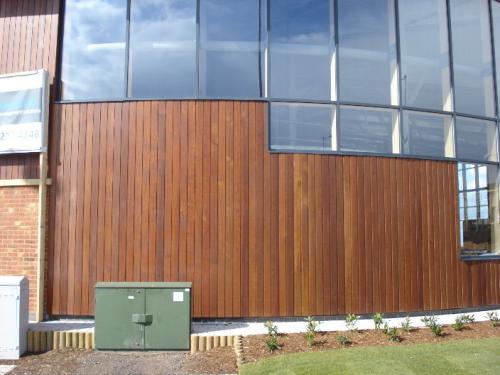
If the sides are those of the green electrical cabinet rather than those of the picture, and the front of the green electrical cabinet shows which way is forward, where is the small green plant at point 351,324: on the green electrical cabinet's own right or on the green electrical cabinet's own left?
on the green electrical cabinet's own left

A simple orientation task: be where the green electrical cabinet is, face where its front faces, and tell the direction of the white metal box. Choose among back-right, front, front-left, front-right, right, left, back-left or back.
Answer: right

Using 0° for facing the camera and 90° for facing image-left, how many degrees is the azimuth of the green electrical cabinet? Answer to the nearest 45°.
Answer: approximately 0°

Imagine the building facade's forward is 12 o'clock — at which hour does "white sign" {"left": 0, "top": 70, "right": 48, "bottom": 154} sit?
The white sign is roughly at 3 o'clock from the building facade.

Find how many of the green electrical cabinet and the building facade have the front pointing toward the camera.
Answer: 2

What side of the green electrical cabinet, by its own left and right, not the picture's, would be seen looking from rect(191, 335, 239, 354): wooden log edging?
left

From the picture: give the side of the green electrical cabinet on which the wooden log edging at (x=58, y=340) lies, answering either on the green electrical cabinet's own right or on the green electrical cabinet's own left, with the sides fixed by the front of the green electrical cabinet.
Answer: on the green electrical cabinet's own right

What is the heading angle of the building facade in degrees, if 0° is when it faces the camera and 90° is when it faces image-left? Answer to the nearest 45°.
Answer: approximately 0°

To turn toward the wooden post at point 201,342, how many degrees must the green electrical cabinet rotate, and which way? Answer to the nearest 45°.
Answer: approximately 90° to its left

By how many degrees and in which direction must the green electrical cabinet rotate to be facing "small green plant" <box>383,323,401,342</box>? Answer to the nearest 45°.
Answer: approximately 90° to its left
